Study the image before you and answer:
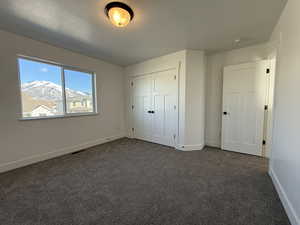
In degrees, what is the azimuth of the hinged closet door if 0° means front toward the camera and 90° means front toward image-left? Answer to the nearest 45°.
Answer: approximately 45°

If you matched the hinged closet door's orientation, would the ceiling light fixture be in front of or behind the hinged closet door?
in front

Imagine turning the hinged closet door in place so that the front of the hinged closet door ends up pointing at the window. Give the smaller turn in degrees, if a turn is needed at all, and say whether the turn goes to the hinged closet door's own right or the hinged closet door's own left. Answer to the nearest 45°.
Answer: approximately 45° to the hinged closet door's own right
